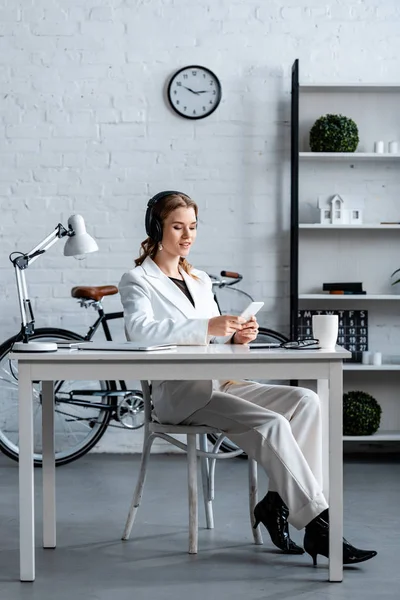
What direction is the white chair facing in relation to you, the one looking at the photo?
facing the viewer and to the right of the viewer

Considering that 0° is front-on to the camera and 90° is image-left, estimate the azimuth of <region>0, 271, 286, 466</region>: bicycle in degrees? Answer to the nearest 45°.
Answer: approximately 270°

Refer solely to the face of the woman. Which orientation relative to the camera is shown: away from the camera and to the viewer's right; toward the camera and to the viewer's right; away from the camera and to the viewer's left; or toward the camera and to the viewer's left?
toward the camera and to the viewer's right

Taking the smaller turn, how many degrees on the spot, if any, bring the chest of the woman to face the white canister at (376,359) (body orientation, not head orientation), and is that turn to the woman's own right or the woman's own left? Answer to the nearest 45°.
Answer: approximately 90° to the woman's own left

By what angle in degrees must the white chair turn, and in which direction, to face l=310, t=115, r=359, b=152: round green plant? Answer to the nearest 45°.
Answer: approximately 90° to its left

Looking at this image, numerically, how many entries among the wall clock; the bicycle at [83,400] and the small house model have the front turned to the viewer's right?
1

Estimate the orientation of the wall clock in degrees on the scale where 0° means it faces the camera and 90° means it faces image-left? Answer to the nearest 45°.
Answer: approximately 0°

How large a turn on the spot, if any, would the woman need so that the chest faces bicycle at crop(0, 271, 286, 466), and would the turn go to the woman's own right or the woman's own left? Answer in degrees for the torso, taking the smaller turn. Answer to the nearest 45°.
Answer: approximately 180°
